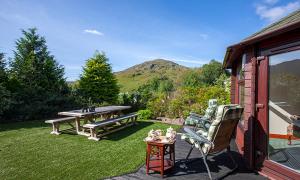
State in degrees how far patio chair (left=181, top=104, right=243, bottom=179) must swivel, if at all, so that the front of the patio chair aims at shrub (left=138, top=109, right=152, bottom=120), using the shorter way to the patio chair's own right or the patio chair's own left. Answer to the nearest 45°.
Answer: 0° — it already faces it

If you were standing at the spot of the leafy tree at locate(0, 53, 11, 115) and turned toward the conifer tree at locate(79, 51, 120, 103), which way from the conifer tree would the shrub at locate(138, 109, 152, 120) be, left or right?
right
